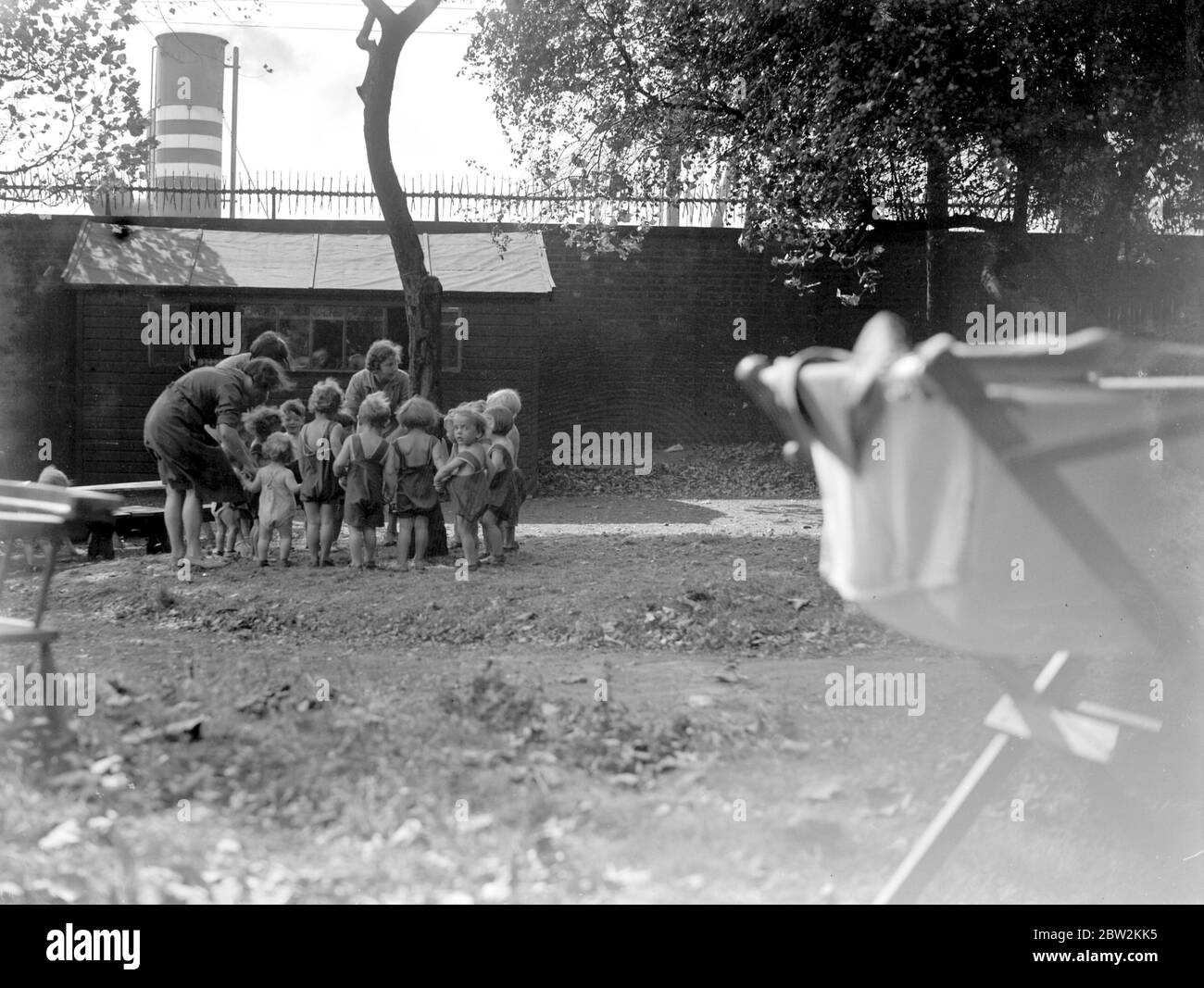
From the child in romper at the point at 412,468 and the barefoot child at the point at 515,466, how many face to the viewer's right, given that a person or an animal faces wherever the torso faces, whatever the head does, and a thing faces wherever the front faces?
0

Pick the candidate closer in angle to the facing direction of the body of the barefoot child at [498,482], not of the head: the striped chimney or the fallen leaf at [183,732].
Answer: the striped chimney

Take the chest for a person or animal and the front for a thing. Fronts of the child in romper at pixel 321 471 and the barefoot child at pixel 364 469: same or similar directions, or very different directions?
same or similar directions

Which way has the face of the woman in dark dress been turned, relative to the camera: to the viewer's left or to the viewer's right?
to the viewer's right

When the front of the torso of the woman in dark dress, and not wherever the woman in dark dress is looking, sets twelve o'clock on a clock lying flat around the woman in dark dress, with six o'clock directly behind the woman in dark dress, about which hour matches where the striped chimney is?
The striped chimney is roughly at 9 o'clock from the woman in dark dress.

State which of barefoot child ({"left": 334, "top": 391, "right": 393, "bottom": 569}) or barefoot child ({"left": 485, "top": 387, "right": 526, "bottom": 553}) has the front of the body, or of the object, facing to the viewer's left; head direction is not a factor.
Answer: barefoot child ({"left": 485, "top": 387, "right": 526, "bottom": 553})

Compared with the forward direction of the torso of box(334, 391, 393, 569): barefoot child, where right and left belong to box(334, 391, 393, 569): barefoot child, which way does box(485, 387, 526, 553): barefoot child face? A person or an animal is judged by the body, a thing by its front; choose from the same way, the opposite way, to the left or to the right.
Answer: to the left

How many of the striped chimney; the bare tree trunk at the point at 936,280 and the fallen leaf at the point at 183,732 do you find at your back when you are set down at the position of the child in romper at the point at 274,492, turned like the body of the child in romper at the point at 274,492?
1

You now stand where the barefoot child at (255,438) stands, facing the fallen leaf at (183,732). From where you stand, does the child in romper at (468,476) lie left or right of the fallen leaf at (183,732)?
left

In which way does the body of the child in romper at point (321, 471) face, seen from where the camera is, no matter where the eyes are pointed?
away from the camera

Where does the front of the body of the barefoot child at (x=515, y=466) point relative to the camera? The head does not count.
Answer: to the viewer's left

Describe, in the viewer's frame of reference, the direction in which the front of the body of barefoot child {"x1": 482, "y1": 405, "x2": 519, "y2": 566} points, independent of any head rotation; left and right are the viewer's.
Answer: facing away from the viewer and to the left of the viewer

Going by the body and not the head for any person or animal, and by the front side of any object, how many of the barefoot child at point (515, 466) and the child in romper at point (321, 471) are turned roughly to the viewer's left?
1

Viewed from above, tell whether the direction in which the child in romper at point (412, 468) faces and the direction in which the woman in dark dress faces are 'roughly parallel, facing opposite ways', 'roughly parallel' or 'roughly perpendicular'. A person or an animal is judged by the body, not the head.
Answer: roughly perpendicular

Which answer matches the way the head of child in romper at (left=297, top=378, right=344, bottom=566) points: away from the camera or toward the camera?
away from the camera

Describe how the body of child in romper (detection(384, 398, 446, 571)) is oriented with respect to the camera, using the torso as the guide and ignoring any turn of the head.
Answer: away from the camera

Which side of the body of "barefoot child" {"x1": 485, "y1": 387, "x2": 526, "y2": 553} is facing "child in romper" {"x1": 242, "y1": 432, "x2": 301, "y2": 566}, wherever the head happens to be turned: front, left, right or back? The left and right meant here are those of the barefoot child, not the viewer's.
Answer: front

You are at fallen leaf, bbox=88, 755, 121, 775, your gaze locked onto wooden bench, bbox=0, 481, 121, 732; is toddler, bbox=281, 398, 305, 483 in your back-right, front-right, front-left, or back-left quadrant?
front-right

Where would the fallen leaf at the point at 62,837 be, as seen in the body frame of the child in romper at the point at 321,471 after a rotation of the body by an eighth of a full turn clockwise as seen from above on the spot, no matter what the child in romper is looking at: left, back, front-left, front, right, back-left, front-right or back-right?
back-right
